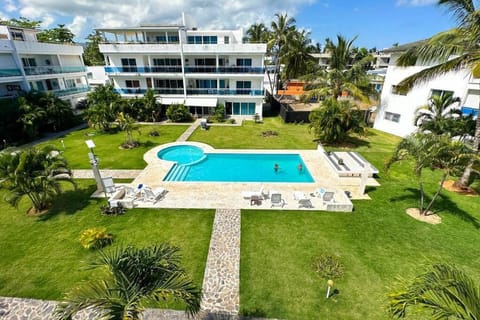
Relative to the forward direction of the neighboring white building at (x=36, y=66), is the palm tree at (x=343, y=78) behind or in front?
in front

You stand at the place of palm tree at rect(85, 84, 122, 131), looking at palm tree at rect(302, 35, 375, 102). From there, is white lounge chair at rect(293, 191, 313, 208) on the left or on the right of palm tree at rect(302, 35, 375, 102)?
right

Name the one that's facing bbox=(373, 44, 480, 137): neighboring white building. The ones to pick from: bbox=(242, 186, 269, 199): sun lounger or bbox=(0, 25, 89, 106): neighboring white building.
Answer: bbox=(0, 25, 89, 106): neighboring white building

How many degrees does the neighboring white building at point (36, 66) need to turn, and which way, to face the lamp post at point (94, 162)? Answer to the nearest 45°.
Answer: approximately 45° to its right

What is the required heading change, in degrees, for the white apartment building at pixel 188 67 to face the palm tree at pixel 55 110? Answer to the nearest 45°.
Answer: approximately 90° to its right

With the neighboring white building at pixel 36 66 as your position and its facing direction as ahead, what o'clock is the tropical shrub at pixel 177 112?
The tropical shrub is roughly at 12 o'clock from the neighboring white building.

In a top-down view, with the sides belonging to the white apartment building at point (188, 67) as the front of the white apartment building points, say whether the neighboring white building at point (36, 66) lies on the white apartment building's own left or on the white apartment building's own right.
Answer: on the white apartment building's own right

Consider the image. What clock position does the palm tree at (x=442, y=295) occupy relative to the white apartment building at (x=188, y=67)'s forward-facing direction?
The palm tree is roughly at 12 o'clock from the white apartment building.

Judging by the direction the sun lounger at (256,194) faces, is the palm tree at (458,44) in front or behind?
behind

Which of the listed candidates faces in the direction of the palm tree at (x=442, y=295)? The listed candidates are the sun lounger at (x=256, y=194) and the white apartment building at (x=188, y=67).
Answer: the white apartment building

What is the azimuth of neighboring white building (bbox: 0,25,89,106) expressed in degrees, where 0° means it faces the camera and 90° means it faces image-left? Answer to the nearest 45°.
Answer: approximately 315°

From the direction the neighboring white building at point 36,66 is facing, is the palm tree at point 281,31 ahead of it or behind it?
ahead
